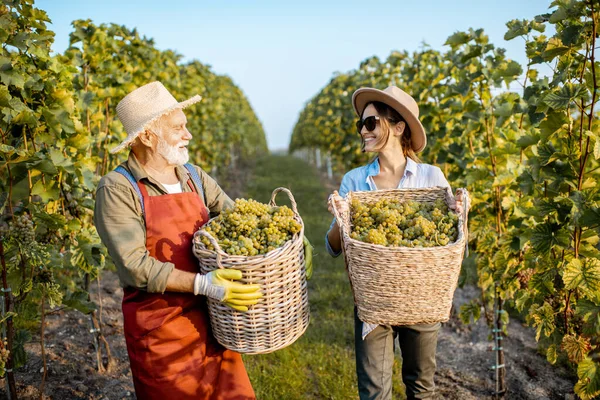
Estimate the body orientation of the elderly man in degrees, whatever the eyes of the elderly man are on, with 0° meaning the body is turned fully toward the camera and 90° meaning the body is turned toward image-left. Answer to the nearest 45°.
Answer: approximately 315°

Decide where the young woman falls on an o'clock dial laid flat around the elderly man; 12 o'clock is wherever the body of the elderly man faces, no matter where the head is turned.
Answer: The young woman is roughly at 10 o'clock from the elderly man.

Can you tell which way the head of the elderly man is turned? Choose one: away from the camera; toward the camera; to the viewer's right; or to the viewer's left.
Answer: to the viewer's right

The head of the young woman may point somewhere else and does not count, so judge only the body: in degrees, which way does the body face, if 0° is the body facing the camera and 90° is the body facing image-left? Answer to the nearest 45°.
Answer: approximately 0°

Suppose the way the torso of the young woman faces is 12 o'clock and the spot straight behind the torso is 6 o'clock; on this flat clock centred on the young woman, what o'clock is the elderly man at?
The elderly man is roughly at 2 o'clock from the young woman.
